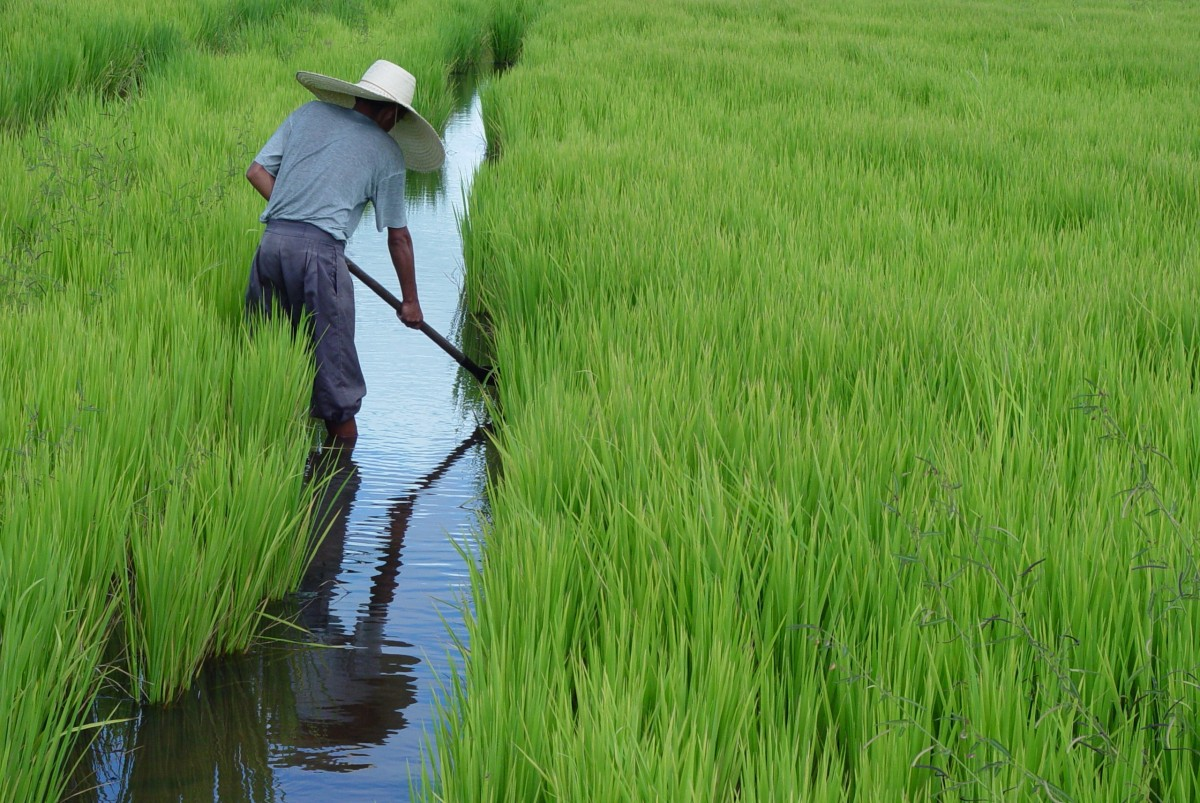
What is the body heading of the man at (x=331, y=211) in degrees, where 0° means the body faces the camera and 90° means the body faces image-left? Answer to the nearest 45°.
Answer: approximately 225°
